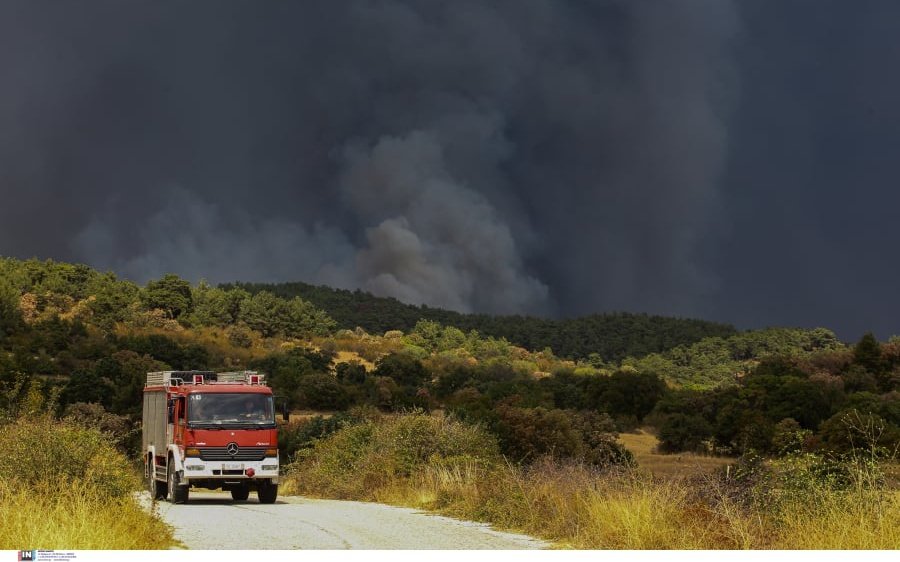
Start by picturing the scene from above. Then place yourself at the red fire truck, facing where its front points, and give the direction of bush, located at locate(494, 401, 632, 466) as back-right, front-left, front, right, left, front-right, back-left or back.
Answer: back-left

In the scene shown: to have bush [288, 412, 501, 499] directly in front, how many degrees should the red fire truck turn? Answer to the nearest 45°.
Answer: approximately 135° to its left

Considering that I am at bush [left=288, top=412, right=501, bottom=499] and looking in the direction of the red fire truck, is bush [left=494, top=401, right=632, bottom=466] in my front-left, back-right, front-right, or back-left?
back-right

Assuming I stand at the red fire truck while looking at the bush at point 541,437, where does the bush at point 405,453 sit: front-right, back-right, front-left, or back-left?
front-right

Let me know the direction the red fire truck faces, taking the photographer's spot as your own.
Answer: facing the viewer
